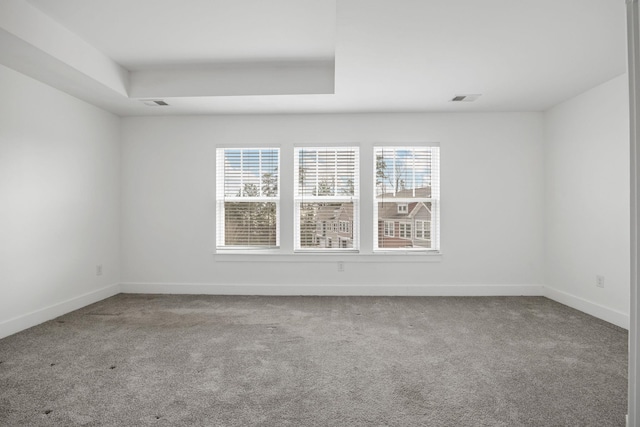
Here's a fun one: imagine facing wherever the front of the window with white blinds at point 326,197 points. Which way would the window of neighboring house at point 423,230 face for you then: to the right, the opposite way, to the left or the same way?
the same way

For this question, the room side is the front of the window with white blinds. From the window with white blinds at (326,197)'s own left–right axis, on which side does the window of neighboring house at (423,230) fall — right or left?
on its left

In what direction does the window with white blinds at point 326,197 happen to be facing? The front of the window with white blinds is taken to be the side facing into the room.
toward the camera

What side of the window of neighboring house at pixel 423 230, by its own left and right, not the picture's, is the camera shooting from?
front

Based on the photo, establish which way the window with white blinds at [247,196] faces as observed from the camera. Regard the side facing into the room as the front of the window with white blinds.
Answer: facing the viewer

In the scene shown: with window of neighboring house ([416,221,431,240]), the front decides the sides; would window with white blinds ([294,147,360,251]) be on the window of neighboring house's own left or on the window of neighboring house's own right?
on the window of neighboring house's own right

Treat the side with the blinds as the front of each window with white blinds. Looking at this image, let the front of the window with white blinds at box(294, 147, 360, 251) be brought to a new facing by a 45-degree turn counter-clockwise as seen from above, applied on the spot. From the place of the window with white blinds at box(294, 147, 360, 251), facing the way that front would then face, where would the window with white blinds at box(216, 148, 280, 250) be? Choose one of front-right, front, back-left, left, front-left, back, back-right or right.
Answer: back-right

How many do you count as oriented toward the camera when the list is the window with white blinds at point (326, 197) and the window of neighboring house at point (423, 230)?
2

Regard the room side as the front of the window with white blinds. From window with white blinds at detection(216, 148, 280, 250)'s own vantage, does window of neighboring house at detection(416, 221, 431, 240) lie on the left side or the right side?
on its left

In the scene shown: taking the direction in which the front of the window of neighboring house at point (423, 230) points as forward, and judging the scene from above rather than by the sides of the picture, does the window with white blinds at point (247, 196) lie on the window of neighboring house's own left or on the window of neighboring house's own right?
on the window of neighboring house's own right
